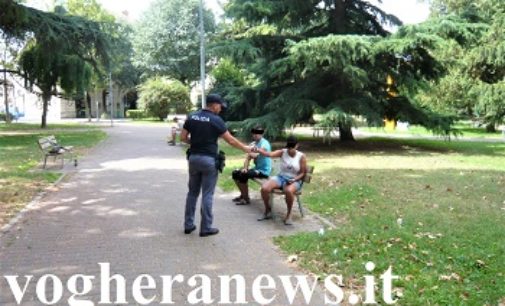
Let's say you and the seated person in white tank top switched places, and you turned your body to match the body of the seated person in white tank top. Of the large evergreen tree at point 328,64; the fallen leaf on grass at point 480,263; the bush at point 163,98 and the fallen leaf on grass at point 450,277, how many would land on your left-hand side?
2

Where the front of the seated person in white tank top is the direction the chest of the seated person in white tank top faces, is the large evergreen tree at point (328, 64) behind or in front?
behind

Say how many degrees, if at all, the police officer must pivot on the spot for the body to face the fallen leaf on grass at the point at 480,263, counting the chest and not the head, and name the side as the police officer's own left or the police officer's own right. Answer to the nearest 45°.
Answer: approximately 90° to the police officer's own right

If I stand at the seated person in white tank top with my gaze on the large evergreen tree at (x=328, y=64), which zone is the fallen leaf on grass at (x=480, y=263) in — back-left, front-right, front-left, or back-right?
back-right

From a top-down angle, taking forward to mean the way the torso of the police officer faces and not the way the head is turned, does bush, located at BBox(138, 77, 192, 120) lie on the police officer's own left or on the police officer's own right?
on the police officer's own left

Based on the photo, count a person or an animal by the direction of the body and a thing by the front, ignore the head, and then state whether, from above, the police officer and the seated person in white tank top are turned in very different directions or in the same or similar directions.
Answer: very different directions

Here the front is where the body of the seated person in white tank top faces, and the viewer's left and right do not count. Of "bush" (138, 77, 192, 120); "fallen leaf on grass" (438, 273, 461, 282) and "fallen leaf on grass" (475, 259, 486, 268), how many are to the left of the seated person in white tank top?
2

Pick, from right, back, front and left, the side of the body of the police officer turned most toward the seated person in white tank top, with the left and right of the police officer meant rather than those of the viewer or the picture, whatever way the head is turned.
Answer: front

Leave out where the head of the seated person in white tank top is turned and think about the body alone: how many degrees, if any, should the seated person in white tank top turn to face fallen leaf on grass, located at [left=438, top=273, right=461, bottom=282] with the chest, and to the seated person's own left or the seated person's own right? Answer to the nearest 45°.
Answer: approximately 90° to the seated person's own left

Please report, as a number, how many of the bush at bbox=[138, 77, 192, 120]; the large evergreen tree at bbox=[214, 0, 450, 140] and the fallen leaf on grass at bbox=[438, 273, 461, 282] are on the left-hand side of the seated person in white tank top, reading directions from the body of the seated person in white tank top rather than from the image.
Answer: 1

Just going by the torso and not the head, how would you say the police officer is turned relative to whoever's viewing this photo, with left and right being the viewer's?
facing away from the viewer and to the right of the viewer

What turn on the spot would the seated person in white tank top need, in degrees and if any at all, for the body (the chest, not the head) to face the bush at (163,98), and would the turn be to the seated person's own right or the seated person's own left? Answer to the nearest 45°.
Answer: approximately 135° to the seated person's own right

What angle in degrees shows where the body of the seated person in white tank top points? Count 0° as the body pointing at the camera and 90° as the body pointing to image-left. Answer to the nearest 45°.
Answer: approximately 45°
